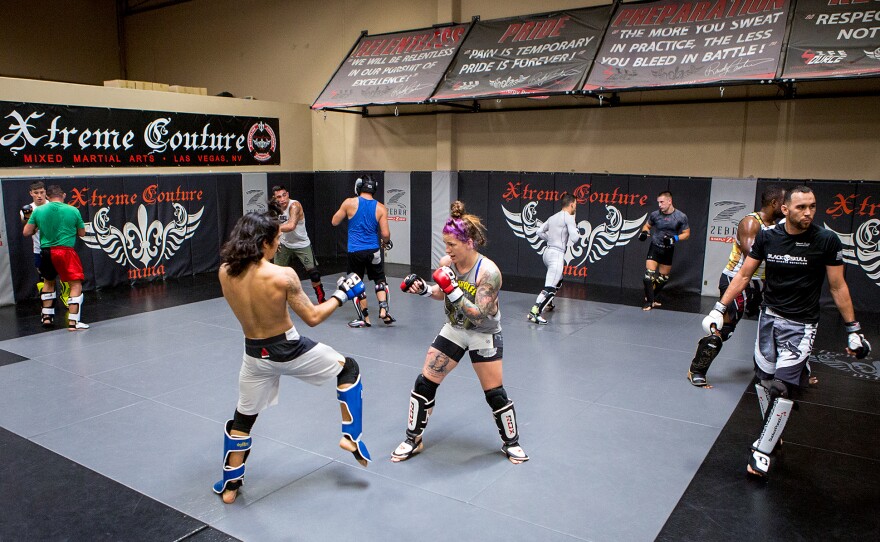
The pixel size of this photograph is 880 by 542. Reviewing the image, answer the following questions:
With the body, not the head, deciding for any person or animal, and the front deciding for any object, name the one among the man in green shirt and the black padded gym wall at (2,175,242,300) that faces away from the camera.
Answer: the man in green shirt

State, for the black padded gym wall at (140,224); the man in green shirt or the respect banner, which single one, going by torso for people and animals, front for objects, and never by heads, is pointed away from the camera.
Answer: the man in green shirt

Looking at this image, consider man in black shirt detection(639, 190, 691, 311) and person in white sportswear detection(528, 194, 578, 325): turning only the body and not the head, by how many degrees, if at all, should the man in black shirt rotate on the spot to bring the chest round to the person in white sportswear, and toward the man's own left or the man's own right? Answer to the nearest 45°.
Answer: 0° — they already face them

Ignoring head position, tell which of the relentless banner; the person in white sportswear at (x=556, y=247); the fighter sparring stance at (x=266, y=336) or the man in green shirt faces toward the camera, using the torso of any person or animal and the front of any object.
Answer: the relentless banner

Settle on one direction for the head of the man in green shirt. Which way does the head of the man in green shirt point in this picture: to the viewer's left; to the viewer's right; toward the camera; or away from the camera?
away from the camera

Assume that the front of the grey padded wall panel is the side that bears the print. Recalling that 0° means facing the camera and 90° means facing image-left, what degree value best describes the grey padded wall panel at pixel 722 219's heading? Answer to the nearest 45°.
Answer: approximately 0°

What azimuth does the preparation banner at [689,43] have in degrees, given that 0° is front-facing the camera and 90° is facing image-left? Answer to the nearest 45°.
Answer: approximately 0°

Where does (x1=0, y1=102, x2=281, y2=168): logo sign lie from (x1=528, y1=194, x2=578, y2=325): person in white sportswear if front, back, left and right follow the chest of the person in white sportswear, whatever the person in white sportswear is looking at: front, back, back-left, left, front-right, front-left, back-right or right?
back-left

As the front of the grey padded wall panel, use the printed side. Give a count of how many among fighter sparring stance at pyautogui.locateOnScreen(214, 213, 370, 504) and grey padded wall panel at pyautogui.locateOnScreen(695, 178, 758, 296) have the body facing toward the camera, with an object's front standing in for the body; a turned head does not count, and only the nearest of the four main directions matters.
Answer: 1

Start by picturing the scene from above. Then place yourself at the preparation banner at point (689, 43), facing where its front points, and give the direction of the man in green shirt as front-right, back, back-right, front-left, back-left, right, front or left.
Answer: front-right

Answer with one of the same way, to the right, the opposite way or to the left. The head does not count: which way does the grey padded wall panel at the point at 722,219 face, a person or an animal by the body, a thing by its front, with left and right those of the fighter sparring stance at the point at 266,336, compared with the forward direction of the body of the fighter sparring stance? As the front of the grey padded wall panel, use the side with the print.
the opposite way
